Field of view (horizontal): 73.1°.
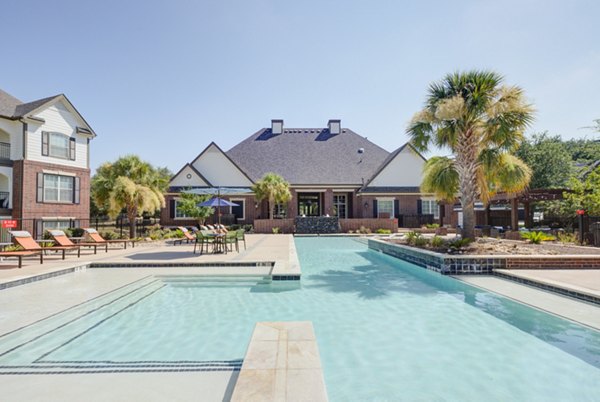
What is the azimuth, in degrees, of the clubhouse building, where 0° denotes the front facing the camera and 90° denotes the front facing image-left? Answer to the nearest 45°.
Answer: approximately 0°

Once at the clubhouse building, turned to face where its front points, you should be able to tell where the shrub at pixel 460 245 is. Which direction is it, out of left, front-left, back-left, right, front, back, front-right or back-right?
front

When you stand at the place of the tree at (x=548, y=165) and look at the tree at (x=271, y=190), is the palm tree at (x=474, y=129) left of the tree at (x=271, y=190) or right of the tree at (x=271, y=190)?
left

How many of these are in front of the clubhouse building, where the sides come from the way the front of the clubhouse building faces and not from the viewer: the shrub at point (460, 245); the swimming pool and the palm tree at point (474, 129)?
3

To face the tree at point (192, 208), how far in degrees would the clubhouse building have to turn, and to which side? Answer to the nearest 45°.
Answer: approximately 45° to its right

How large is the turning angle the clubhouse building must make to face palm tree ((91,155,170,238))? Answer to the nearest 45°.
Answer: approximately 45° to its right

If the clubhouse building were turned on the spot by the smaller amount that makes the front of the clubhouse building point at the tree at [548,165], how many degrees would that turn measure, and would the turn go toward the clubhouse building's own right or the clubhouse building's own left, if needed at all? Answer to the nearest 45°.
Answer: approximately 90° to the clubhouse building's own left

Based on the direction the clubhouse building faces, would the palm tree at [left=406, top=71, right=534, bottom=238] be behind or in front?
in front

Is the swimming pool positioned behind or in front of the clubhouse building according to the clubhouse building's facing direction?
in front

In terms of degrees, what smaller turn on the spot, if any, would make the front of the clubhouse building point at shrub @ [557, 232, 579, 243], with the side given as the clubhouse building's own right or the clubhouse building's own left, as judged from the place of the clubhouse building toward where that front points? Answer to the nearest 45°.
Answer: approximately 45° to the clubhouse building's own left
